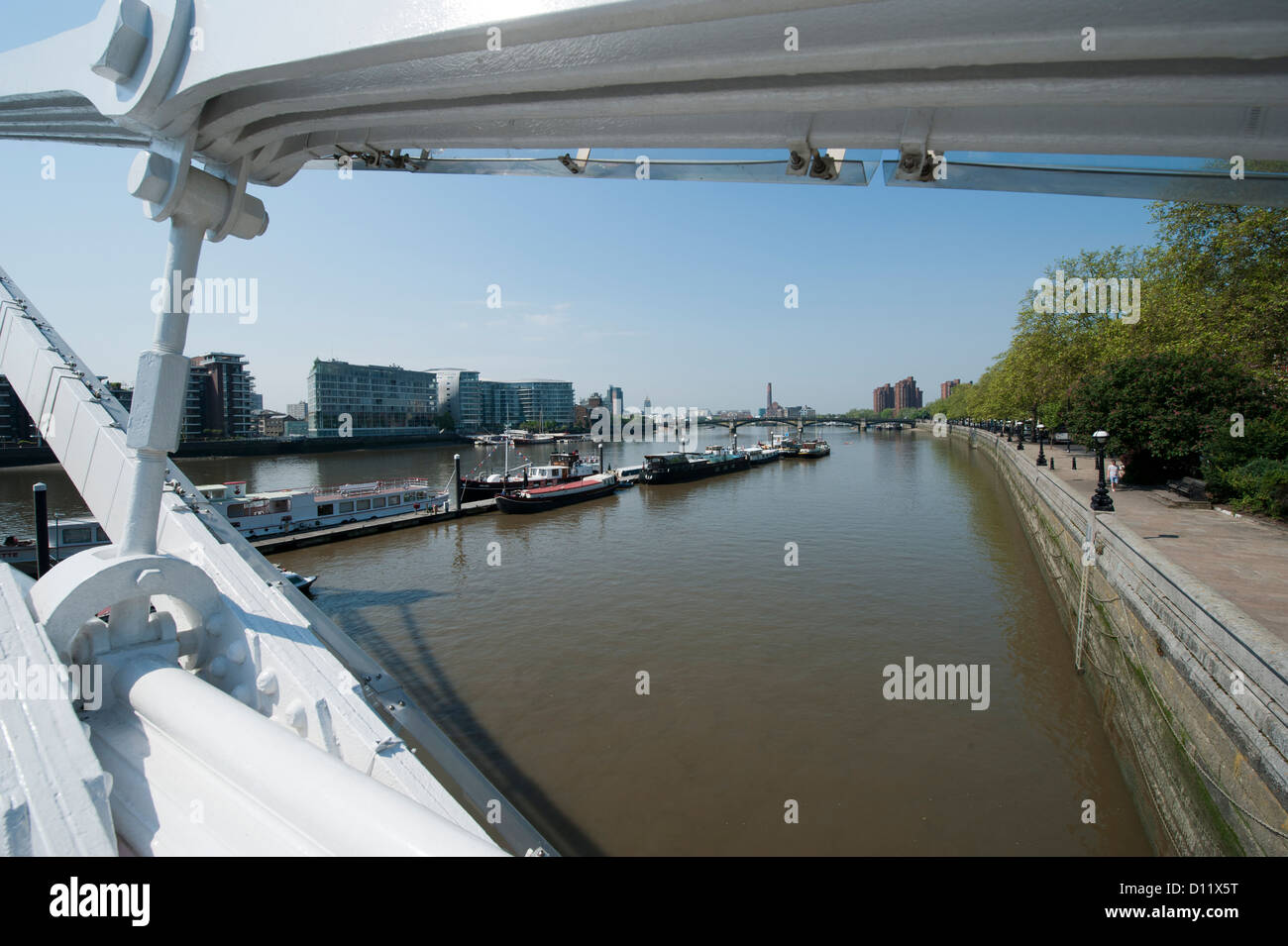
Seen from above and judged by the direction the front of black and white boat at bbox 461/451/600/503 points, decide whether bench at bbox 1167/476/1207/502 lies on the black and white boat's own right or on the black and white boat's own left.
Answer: on the black and white boat's own left

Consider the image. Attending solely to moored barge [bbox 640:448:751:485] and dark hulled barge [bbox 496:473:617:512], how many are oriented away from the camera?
0

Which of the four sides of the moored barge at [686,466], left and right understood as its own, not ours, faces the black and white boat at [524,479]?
front

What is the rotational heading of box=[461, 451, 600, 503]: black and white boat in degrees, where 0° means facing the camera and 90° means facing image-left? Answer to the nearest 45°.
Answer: approximately 45°

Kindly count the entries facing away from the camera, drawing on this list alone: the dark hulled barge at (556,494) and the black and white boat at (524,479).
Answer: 0

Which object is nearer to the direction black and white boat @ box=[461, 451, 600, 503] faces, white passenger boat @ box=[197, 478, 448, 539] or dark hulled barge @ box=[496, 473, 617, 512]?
the white passenger boat

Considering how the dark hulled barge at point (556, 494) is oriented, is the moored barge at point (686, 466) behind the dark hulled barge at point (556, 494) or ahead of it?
behind

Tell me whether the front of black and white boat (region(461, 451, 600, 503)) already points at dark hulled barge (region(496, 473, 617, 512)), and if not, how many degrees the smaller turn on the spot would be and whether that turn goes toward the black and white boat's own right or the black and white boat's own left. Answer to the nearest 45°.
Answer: approximately 90° to the black and white boat's own left
